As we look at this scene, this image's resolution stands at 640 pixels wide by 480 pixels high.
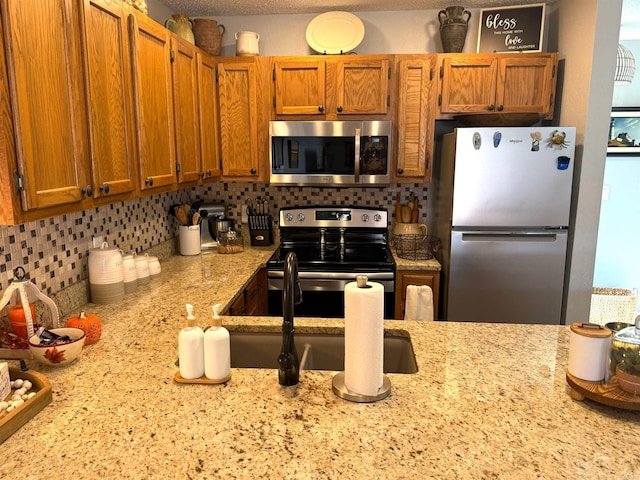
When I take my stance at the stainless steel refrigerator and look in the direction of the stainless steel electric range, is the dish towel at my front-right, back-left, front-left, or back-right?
front-left

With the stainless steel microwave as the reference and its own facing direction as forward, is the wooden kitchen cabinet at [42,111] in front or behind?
in front

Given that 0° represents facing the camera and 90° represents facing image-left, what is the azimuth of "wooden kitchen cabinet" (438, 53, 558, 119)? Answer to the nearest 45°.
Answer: approximately 0°

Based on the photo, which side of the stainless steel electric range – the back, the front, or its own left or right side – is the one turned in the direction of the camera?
front

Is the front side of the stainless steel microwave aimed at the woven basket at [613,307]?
no

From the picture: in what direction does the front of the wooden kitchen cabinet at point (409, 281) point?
toward the camera

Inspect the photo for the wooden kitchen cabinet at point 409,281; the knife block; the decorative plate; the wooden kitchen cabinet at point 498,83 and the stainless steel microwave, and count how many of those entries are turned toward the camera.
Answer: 5

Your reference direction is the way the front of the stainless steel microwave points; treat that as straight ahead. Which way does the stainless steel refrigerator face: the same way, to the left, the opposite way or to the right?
the same way

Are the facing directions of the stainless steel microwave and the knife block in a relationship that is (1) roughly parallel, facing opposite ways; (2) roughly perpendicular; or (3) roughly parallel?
roughly parallel

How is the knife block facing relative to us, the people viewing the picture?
facing the viewer

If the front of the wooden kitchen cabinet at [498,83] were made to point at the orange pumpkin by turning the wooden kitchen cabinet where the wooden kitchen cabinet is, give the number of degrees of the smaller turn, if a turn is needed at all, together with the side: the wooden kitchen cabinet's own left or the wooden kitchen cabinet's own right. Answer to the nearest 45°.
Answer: approximately 45° to the wooden kitchen cabinet's own right

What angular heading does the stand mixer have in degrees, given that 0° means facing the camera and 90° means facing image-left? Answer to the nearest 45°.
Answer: approximately 315°

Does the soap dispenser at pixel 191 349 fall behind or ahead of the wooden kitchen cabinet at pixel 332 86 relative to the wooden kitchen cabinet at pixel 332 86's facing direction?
ahead

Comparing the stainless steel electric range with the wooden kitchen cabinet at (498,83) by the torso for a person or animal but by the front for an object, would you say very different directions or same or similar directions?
same or similar directions
